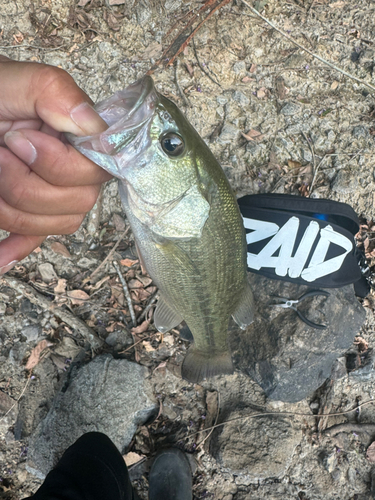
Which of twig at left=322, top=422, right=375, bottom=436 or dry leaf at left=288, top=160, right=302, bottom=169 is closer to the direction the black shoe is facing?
the dry leaf

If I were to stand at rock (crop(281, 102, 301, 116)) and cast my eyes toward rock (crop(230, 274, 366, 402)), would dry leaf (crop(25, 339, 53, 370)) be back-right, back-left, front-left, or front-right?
front-right

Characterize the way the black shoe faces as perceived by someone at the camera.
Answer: facing away from the viewer

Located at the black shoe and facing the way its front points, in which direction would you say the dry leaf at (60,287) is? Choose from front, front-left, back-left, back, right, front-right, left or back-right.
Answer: front-left

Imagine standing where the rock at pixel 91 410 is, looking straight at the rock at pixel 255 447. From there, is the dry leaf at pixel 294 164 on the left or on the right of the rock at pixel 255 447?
left
